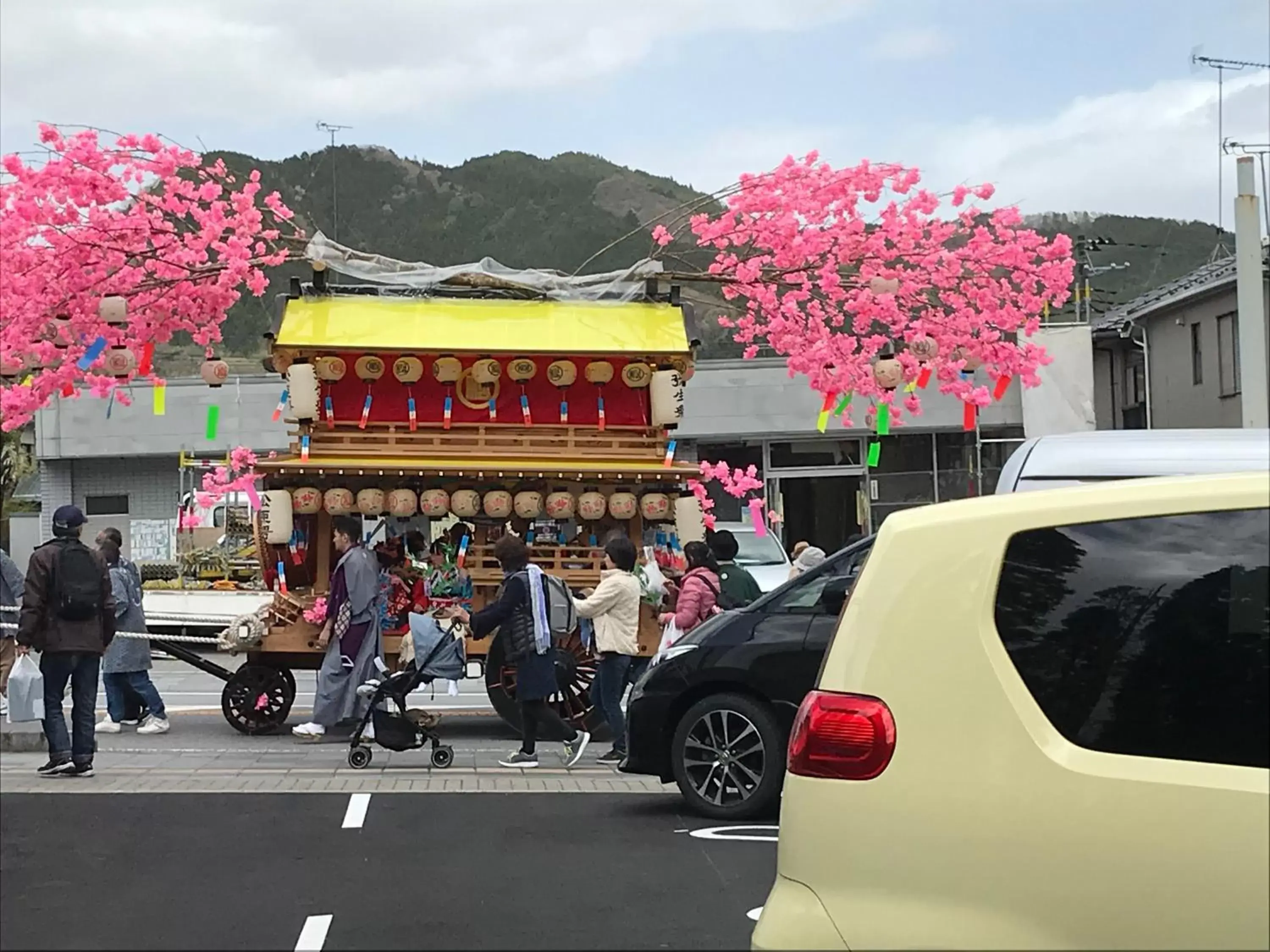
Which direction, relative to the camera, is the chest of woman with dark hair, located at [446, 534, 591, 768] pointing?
to the viewer's left

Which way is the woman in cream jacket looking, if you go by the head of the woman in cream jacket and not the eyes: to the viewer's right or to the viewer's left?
to the viewer's left

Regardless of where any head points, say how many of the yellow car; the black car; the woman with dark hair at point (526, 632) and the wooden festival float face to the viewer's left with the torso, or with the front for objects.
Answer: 3

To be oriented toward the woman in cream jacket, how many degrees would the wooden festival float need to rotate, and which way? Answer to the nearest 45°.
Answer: approximately 90° to its left

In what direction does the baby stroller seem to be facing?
to the viewer's left

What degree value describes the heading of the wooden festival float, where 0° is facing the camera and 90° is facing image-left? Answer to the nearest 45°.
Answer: approximately 90°

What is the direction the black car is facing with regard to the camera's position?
facing to the left of the viewer

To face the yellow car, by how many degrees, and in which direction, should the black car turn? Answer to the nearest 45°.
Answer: approximately 90° to its left

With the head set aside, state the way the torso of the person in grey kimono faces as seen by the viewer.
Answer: to the viewer's left

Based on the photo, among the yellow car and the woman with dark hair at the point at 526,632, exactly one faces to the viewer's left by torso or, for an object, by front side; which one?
the woman with dark hair
